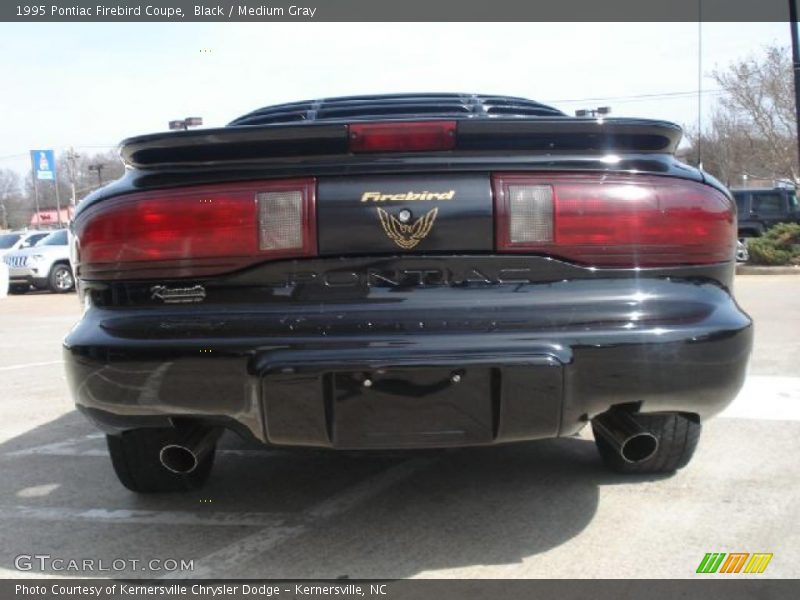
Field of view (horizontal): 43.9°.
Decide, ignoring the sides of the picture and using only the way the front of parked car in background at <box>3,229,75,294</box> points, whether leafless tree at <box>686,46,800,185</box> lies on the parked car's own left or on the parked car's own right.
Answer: on the parked car's own left

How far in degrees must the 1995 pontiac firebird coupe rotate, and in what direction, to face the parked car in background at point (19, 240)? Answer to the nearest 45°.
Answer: approximately 45° to its left

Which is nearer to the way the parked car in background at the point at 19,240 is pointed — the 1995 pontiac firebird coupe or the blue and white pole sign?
the 1995 pontiac firebird coupe

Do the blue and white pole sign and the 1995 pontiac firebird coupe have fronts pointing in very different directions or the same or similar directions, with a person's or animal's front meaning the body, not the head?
very different directions

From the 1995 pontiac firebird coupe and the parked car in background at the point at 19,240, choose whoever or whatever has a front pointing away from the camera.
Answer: the 1995 pontiac firebird coupe

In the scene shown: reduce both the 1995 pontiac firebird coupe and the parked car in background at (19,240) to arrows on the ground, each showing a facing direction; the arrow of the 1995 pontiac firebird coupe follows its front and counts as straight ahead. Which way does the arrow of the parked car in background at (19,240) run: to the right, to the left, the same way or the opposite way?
the opposite way

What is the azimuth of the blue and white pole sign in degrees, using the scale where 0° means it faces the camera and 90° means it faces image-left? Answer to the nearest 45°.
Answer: approximately 0°

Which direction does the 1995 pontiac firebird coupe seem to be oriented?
away from the camera

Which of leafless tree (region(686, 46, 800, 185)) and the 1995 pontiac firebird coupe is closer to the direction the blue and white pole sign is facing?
the 1995 pontiac firebird coupe
